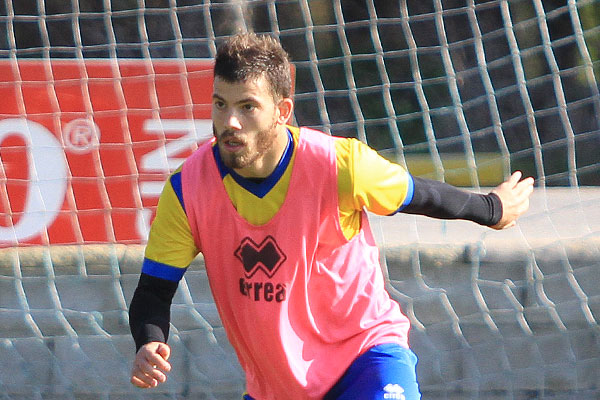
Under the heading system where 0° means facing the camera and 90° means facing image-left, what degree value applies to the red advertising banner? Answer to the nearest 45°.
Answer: approximately 0°

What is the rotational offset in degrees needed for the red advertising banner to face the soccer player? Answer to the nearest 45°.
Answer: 0° — it already faces them
